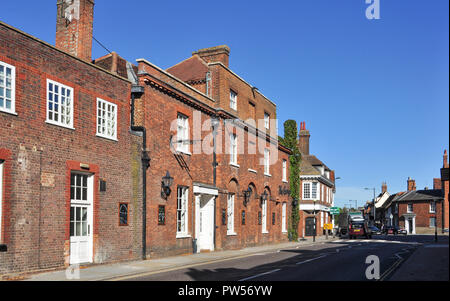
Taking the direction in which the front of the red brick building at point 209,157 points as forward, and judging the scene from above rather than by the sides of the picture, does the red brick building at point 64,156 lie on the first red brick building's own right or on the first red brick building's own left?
on the first red brick building's own right

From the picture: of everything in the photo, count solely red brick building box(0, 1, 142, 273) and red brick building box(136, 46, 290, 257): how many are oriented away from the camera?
0

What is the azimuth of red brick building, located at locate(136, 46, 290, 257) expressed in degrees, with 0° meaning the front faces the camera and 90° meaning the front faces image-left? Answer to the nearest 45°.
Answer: approximately 315°

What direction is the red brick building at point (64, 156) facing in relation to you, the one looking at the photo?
facing the viewer and to the right of the viewer

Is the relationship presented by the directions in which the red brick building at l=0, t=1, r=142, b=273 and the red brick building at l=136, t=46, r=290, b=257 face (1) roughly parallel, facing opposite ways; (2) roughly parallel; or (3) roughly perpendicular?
roughly parallel
